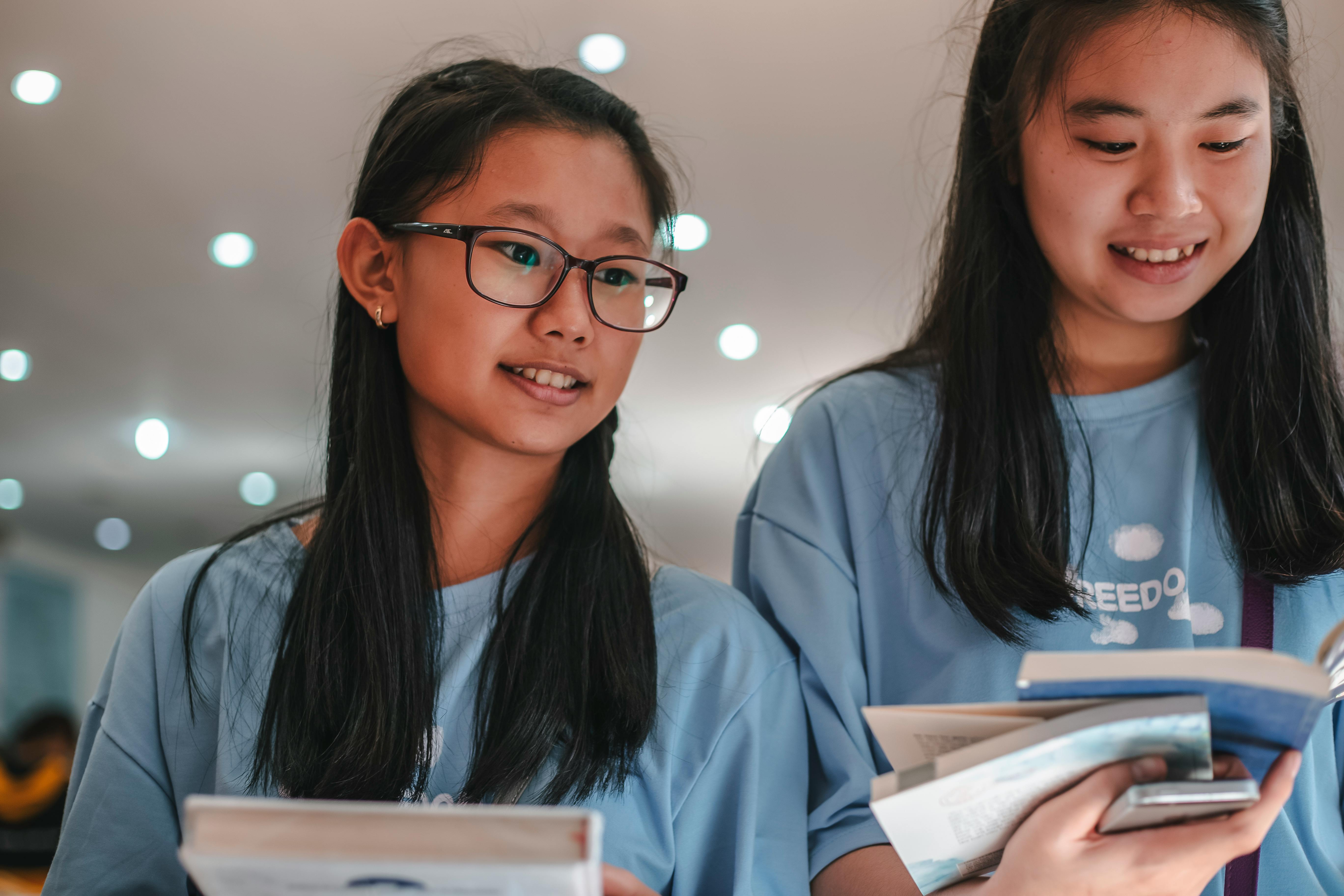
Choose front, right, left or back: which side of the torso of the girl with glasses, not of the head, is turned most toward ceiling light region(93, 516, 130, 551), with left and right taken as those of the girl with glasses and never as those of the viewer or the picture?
back

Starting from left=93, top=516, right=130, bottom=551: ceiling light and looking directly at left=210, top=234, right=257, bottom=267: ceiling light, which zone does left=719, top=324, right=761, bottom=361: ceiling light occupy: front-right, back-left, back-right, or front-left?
front-left

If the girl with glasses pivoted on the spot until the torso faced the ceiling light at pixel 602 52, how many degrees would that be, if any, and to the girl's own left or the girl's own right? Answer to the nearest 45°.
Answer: approximately 180°

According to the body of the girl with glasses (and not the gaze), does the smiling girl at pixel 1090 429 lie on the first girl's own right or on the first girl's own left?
on the first girl's own left

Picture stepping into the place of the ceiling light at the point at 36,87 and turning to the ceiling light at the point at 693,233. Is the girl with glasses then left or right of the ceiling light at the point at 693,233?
right

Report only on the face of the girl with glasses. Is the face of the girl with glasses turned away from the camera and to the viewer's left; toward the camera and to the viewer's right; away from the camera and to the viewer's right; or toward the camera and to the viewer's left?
toward the camera and to the viewer's right

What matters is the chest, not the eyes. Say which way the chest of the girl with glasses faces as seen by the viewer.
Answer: toward the camera

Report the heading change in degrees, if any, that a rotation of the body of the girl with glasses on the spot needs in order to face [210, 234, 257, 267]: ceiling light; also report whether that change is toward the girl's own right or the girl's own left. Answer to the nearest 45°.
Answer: approximately 180°

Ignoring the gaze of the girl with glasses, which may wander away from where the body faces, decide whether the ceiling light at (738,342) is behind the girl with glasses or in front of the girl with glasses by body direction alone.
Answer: behind

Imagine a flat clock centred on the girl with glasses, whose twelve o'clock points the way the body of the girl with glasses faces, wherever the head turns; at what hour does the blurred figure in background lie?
The blurred figure in background is roughly at 5 o'clock from the girl with glasses.
